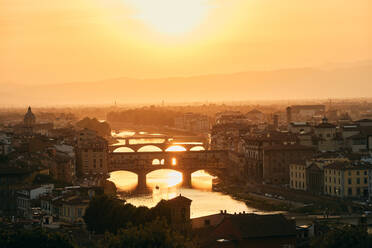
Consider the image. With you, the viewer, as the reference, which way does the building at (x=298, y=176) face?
facing the viewer and to the left of the viewer

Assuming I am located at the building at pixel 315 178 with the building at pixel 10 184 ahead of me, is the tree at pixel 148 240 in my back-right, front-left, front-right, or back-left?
front-left

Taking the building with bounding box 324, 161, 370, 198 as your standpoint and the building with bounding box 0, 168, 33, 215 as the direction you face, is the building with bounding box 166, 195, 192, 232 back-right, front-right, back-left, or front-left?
front-left

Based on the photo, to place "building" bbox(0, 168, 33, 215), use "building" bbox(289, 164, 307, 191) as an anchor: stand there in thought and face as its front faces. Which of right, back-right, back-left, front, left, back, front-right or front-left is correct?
front

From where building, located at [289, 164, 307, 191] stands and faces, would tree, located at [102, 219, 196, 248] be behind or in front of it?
in front

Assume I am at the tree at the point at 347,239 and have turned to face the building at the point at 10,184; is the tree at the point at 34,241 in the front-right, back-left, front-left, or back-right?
front-left

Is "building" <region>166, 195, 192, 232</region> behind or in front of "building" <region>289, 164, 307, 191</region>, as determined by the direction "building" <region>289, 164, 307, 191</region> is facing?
in front

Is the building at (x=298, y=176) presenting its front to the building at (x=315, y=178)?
no

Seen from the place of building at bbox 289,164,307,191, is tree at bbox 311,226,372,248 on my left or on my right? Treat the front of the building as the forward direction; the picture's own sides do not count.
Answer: on my left

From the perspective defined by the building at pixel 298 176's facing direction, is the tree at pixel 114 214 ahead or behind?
ahead
